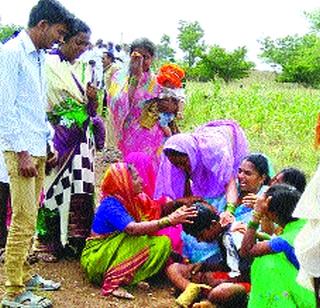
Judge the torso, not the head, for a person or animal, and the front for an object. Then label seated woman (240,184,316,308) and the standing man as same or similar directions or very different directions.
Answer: very different directions

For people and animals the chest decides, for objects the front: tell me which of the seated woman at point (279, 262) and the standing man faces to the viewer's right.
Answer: the standing man

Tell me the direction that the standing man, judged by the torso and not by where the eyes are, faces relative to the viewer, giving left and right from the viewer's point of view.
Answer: facing to the right of the viewer

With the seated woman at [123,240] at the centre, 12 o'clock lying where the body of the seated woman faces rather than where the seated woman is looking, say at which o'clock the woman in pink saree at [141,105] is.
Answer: The woman in pink saree is roughly at 9 o'clock from the seated woman.

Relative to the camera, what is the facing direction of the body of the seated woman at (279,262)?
to the viewer's left

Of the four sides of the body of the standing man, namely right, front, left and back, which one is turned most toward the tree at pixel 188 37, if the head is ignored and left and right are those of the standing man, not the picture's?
left

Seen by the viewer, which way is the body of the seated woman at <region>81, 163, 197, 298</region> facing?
to the viewer's right

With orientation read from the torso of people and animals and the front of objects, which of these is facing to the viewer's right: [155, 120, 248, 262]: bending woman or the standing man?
the standing man

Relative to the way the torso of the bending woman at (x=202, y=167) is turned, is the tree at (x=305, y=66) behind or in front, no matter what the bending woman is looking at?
behind

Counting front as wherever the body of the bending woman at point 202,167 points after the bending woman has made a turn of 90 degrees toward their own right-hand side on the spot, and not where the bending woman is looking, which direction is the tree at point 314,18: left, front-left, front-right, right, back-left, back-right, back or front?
front-right

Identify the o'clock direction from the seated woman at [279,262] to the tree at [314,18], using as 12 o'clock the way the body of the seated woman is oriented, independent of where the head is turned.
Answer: The tree is roughly at 3 o'clock from the seated woman.

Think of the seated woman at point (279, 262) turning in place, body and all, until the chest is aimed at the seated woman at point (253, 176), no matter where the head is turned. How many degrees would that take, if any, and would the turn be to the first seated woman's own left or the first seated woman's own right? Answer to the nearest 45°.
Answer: approximately 90° to the first seated woman's own right
